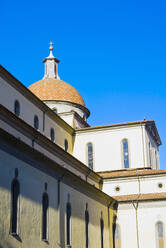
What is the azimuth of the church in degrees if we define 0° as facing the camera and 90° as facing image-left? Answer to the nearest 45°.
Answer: approximately 45°
